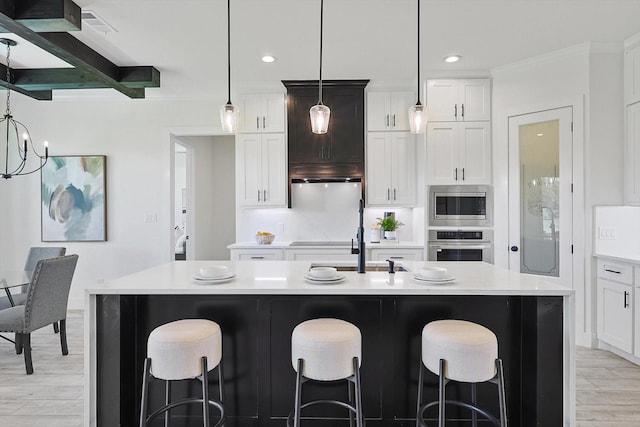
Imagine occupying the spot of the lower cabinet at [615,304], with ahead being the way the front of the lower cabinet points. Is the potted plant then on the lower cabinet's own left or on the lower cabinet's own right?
on the lower cabinet's own right

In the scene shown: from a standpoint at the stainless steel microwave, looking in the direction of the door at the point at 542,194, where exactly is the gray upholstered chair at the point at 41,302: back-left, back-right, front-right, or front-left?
back-right

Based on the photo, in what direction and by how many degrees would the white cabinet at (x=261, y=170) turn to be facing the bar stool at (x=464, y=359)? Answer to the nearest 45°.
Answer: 0° — it already faces it

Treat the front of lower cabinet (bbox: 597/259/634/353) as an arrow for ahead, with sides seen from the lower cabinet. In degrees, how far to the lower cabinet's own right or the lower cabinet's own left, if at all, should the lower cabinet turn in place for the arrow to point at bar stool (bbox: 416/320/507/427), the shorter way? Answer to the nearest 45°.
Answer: approximately 45° to the lower cabinet's own left

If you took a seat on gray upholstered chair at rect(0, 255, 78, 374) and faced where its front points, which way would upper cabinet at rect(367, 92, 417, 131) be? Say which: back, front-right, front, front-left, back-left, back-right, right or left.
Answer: back-right

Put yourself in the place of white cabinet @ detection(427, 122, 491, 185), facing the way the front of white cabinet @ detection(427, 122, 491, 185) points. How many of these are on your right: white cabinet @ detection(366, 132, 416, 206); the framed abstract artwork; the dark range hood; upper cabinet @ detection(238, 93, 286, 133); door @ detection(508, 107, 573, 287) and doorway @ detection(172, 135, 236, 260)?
5

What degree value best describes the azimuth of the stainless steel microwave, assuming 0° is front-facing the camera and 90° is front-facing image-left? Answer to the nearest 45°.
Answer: approximately 0°

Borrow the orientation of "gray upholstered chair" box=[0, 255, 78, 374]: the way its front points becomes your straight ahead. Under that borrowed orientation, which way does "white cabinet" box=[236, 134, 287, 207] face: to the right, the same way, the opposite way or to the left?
to the left
